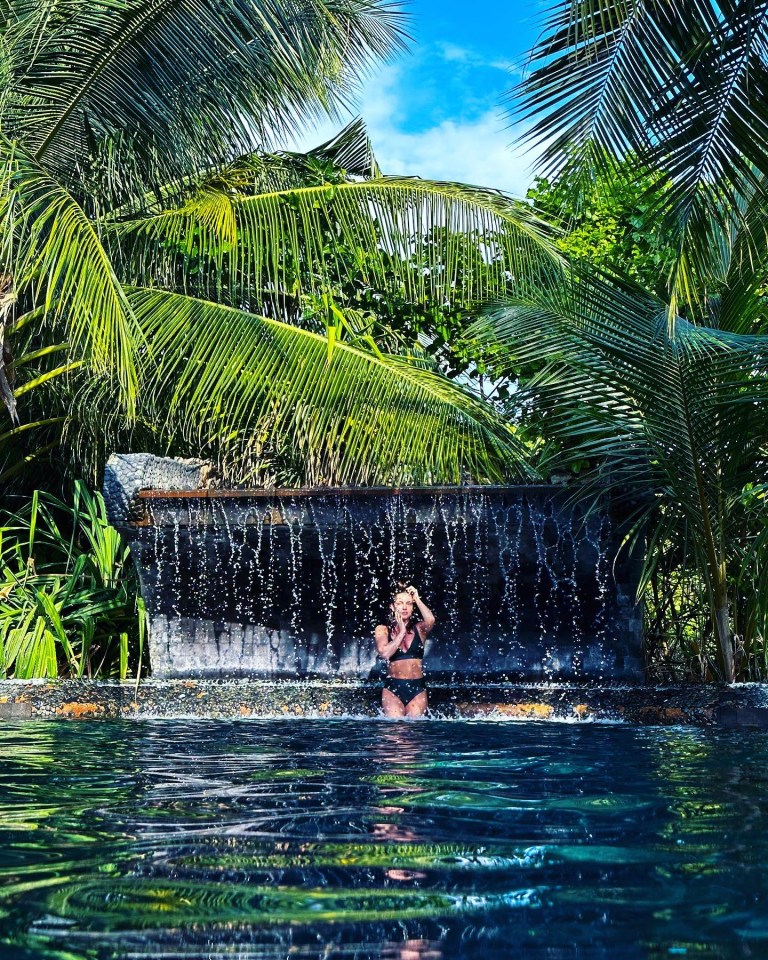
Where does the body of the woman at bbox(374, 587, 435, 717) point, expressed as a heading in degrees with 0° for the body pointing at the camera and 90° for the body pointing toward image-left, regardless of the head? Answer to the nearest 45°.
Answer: approximately 0°

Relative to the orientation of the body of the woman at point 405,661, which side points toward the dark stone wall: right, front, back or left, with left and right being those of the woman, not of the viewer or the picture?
back

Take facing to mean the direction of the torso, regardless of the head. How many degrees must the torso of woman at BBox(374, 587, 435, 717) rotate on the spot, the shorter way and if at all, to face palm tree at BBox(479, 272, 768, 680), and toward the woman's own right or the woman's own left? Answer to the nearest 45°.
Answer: approximately 90° to the woman's own left
